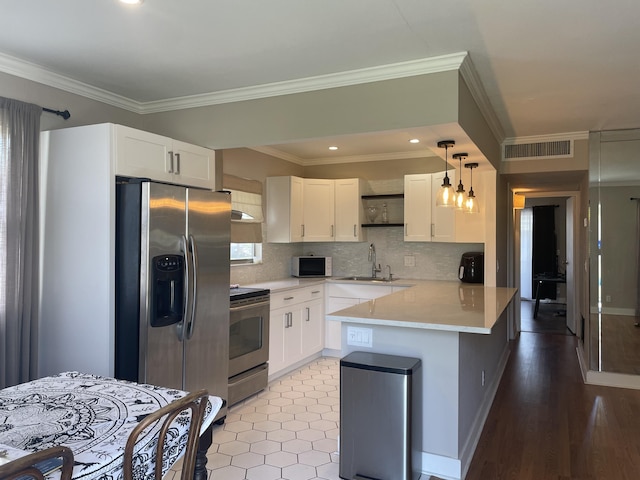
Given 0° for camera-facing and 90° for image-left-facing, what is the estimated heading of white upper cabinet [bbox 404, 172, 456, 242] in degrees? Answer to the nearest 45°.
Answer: approximately 0°

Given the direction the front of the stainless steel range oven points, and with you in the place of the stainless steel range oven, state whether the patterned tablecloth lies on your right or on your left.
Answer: on your right

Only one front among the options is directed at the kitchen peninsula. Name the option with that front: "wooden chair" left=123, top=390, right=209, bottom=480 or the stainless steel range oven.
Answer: the stainless steel range oven

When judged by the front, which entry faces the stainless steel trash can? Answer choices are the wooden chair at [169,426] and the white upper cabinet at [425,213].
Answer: the white upper cabinet

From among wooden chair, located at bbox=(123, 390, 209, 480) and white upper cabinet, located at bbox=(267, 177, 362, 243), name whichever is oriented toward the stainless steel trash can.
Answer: the white upper cabinet

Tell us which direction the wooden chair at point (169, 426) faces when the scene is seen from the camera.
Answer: facing away from the viewer and to the left of the viewer

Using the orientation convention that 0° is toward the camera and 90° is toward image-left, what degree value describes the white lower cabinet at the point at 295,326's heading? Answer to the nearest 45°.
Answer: approximately 315°

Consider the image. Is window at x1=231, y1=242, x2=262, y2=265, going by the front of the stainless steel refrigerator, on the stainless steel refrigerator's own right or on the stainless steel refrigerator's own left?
on the stainless steel refrigerator's own left

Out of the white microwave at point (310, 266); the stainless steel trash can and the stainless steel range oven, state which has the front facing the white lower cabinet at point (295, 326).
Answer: the white microwave

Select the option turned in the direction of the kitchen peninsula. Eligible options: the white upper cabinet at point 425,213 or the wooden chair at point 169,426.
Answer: the white upper cabinet

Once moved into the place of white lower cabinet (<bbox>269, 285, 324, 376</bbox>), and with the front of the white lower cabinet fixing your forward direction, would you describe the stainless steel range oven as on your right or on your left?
on your right
